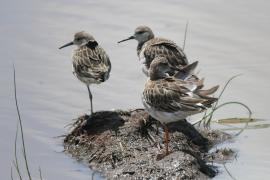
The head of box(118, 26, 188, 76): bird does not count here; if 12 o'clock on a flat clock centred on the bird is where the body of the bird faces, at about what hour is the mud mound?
The mud mound is roughly at 9 o'clock from the bird.

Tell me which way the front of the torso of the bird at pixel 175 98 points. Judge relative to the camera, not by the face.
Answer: to the viewer's left

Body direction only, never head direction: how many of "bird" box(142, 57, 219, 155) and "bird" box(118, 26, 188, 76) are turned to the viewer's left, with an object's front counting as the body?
2

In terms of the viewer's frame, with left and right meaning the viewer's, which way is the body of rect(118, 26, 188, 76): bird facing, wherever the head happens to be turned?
facing to the left of the viewer
